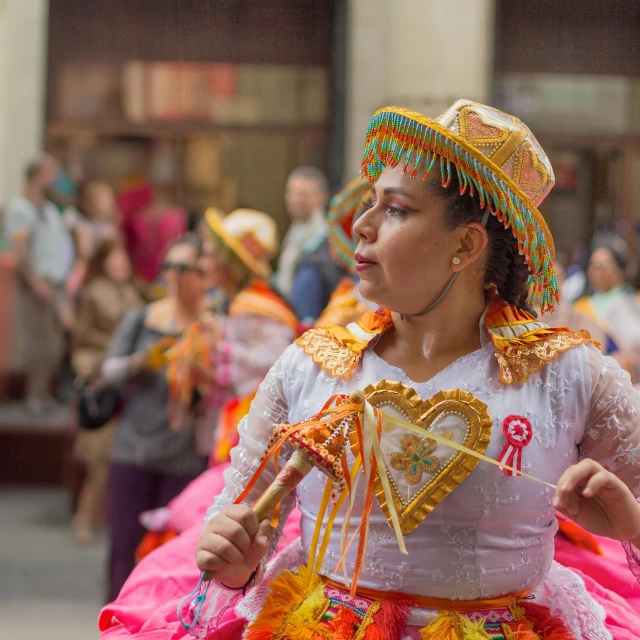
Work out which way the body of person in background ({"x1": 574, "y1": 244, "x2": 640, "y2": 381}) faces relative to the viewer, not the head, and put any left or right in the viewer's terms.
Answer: facing the viewer and to the left of the viewer

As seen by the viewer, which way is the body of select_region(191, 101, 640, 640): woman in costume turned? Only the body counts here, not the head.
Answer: toward the camera

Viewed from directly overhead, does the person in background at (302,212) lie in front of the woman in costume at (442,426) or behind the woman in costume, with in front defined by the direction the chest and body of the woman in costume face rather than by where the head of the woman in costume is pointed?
behind

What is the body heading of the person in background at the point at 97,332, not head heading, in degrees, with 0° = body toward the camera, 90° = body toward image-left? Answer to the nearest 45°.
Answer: approximately 315°

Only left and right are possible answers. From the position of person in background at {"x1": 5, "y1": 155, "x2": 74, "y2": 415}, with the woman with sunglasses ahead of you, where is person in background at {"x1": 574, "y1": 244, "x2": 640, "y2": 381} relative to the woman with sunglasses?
left

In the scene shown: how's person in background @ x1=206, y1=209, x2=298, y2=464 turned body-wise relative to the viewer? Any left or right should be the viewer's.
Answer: facing to the left of the viewer

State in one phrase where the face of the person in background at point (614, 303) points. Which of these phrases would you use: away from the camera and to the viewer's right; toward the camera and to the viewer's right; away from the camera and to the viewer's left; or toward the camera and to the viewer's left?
toward the camera and to the viewer's left

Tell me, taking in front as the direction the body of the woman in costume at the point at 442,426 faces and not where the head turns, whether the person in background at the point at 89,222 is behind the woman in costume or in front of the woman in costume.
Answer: behind
